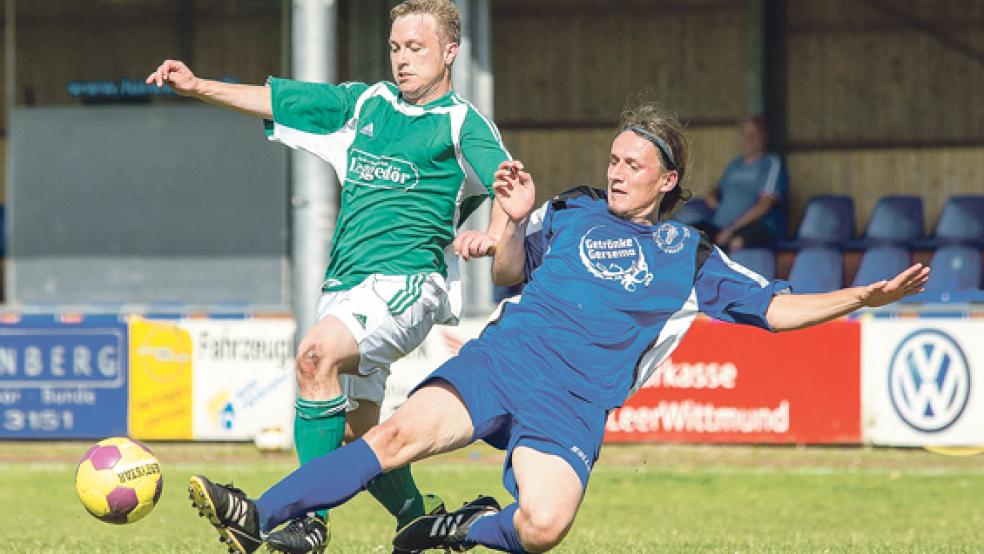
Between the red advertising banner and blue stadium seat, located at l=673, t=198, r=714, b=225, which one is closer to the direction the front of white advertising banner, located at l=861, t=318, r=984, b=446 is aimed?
the red advertising banner

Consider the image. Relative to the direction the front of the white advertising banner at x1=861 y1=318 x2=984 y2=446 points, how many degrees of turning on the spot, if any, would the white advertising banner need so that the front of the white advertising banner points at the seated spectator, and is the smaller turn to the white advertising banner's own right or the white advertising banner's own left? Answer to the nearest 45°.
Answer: approximately 135° to the white advertising banner's own right

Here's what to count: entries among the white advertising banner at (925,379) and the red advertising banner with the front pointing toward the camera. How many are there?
2

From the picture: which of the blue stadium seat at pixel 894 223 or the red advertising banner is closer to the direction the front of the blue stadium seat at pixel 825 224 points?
the red advertising banner

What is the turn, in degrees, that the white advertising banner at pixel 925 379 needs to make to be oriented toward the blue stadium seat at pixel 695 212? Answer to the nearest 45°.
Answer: approximately 135° to its right

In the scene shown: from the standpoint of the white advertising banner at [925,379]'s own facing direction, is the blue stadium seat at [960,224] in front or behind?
behind

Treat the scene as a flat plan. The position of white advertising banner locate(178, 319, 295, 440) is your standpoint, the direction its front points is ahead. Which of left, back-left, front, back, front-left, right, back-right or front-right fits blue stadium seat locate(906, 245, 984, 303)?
left

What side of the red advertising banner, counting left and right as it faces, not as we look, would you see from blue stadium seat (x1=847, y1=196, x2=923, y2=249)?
back

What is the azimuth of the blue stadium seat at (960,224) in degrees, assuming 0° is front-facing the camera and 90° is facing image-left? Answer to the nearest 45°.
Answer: approximately 45°

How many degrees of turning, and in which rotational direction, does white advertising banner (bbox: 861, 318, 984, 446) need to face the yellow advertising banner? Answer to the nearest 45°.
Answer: approximately 90° to its right

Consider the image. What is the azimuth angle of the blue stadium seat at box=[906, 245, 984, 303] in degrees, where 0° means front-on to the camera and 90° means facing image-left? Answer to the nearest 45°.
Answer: approximately 45°

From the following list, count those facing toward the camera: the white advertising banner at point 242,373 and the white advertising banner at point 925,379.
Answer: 2

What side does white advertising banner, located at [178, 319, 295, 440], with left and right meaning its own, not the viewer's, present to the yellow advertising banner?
right

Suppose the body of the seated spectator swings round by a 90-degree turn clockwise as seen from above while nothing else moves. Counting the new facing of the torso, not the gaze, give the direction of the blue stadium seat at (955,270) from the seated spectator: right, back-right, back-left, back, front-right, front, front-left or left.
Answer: back-right

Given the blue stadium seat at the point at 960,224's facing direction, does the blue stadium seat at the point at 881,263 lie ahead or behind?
ahead
